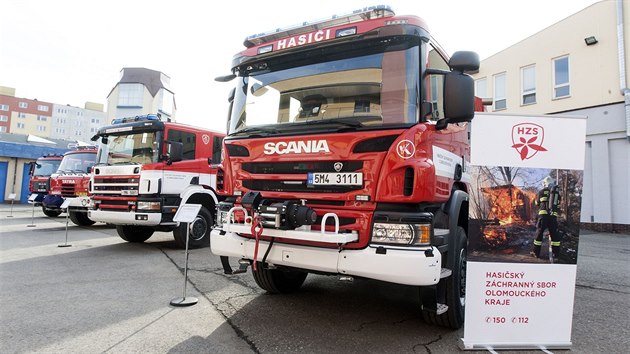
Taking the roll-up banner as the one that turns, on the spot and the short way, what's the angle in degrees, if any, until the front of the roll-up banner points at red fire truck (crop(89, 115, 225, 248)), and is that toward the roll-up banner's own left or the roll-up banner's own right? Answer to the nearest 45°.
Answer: approximately 90° to the roll-up banner's own right

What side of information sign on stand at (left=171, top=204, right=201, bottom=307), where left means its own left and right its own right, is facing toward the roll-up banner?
left

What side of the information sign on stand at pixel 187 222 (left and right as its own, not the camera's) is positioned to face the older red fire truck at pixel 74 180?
right

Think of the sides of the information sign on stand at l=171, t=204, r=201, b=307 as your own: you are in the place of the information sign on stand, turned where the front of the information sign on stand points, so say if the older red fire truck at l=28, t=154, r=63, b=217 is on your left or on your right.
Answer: on your right

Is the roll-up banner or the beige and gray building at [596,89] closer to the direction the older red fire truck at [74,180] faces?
the roll-up banner

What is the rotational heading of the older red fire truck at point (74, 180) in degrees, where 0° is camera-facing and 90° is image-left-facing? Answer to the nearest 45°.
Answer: approximately 45°

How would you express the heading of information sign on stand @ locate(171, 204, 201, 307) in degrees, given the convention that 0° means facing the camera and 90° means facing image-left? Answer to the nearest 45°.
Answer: approximately 45°

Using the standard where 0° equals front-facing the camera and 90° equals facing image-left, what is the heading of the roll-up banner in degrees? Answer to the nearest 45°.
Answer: approximately 0°
